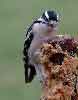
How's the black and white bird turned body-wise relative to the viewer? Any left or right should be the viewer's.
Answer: facing the viewer and to the right of the viewer
